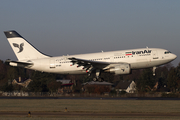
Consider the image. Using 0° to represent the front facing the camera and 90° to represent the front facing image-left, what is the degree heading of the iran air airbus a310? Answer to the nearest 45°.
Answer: approximately 270°
